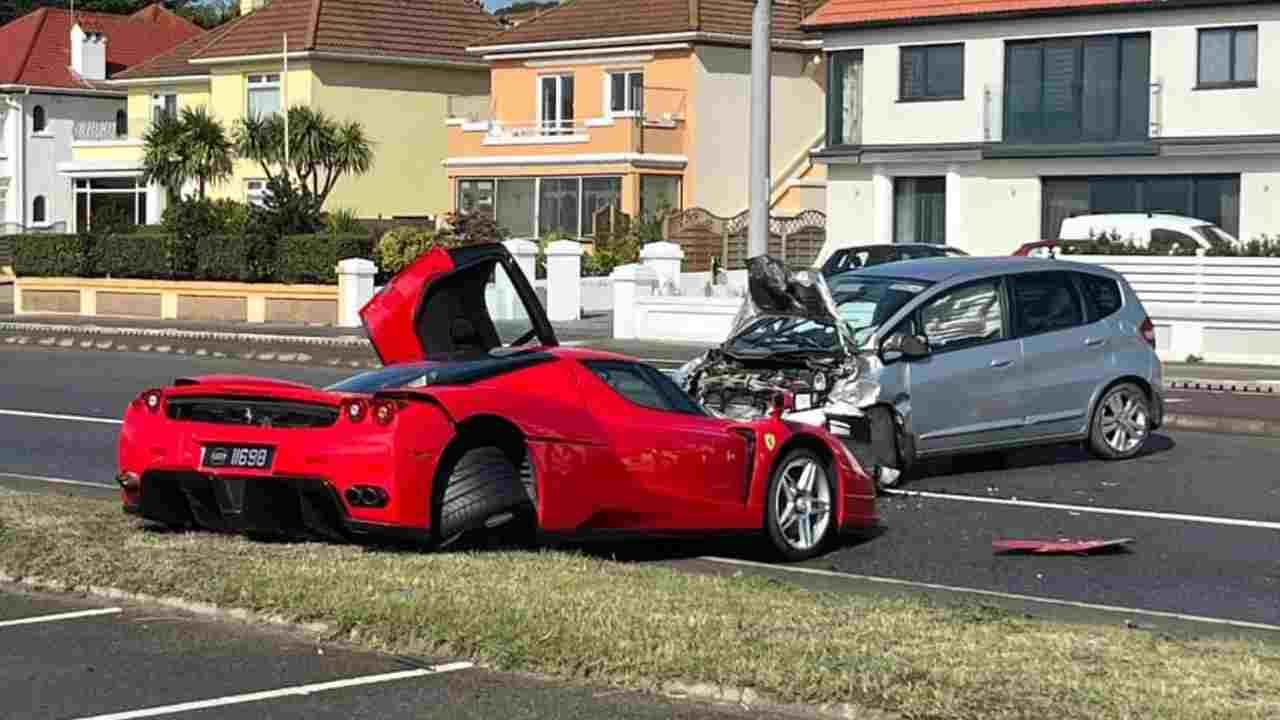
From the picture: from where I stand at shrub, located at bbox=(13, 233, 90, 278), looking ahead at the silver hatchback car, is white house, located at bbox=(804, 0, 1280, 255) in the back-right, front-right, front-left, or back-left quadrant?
front-left

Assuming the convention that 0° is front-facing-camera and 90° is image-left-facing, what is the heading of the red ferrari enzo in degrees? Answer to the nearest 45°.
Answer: approximately 225°

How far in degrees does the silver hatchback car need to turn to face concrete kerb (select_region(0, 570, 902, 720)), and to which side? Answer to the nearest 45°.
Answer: approximately 45° to its left

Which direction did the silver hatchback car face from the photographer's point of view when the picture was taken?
facing the viewer and to the left of the viewer

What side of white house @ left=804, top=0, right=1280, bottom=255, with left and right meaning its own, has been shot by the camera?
front

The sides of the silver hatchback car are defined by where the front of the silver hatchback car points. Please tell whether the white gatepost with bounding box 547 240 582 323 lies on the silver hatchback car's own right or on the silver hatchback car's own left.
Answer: on the silver hatchback car's own right

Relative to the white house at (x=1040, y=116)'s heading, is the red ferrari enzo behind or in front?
in front

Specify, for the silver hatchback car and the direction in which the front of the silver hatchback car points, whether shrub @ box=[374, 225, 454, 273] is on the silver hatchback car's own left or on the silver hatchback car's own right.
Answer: on the silver hatchback car's own right

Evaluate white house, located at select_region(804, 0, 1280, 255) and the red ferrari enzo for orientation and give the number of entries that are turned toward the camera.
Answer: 1

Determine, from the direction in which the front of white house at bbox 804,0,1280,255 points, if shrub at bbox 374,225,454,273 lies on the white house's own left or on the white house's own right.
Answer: on the white house's own right

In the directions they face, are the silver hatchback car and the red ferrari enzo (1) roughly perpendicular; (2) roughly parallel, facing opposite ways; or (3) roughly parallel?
roughly parallel, facing opposite ways

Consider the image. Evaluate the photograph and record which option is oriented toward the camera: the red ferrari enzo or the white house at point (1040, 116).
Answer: the white house

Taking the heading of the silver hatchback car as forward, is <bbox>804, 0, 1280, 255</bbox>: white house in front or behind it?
behind

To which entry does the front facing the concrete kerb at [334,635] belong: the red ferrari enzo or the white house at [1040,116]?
the white house

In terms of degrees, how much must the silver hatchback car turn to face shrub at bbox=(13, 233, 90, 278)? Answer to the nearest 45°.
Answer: approximately 90° to its right
